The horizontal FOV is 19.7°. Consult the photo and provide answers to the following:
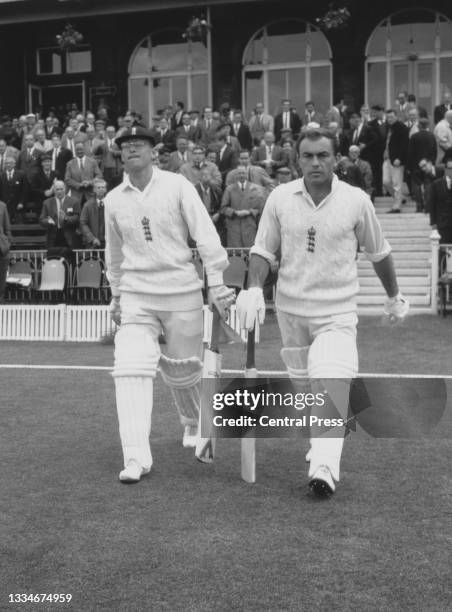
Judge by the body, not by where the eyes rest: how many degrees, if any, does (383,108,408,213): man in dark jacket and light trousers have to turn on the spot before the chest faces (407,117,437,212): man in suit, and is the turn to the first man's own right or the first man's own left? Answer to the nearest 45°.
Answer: approximately 90° to the first man's own left

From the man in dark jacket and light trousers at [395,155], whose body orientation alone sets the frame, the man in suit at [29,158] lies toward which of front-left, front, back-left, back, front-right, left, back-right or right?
front-right

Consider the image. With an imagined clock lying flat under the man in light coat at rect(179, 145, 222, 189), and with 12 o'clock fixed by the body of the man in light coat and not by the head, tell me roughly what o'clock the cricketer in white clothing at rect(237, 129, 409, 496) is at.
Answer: The cricketer in white clothing is roughly at 12 o'clock from the man in light coat.

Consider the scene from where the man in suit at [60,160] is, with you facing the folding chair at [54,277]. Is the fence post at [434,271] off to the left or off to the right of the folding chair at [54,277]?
left

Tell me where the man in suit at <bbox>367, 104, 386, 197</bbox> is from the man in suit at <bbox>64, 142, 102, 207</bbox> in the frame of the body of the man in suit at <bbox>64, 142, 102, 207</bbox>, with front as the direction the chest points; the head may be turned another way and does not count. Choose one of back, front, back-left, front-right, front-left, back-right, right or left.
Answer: left

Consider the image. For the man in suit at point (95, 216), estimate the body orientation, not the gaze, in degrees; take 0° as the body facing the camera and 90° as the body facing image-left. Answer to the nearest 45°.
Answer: approximately 315°

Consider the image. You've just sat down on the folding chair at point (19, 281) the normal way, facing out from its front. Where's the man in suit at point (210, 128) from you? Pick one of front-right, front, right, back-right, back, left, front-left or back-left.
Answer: back-left

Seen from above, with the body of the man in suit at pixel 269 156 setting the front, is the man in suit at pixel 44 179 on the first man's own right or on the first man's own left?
on the first man's own right

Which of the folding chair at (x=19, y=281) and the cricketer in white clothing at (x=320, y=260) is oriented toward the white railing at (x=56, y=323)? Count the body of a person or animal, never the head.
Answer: the folding chair

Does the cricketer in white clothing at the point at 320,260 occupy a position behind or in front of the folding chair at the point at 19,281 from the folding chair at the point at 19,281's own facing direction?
in front
